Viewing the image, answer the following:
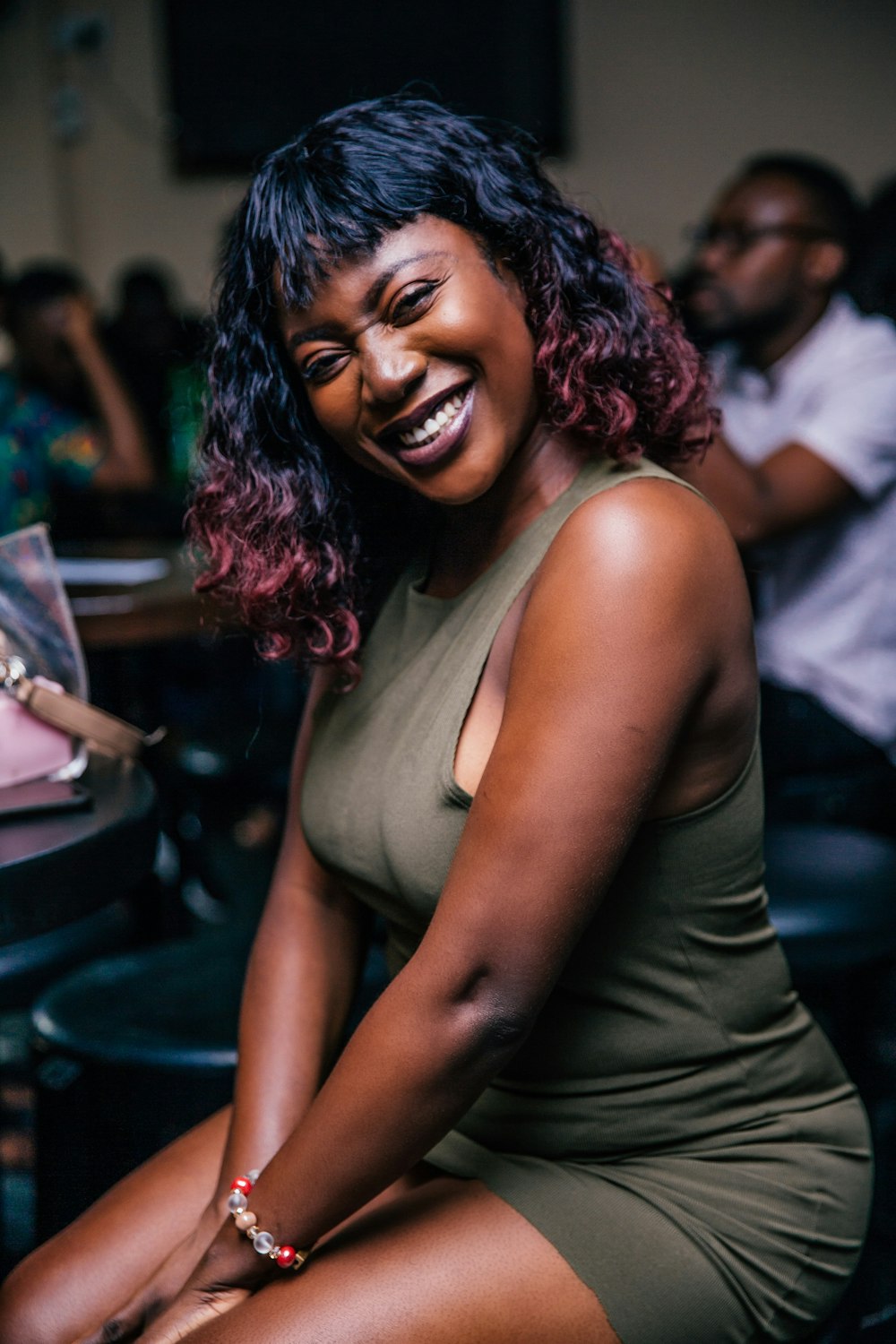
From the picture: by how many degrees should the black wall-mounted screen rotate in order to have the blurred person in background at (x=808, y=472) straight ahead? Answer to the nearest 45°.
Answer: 0° — it already faces them

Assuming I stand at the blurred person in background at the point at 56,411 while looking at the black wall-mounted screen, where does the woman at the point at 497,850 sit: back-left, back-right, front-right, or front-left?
back-right

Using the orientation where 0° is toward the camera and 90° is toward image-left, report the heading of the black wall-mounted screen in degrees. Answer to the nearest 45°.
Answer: approximately 0°

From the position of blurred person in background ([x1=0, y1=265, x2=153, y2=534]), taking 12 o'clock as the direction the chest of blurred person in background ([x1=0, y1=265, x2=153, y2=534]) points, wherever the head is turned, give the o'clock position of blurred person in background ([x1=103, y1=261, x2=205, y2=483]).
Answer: blurred person in background ([x1=103, y1=261, x2=205, y2=483]) is roughly at 8 o'clock from blurred person in background ([x1=0, y1=265, x2=153, y2=534]).

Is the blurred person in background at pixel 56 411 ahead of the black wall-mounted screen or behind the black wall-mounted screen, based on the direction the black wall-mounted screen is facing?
ahead

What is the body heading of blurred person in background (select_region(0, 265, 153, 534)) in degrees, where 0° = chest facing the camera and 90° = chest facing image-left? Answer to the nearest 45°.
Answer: approximately 315°

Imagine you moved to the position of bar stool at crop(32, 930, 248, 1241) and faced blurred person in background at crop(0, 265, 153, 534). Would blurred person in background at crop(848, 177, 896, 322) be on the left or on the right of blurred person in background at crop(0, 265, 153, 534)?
right

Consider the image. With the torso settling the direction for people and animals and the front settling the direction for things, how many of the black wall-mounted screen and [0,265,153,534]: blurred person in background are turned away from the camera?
0

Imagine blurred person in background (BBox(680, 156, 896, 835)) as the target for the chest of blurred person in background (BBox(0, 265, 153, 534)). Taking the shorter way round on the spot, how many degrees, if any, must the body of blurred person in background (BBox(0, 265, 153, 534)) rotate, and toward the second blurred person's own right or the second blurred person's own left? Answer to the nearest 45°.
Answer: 0° — they already face them

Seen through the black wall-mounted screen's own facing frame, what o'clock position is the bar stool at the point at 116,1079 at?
The bar stool is roughly at 12 o'clock from the black wall-mounted screen.

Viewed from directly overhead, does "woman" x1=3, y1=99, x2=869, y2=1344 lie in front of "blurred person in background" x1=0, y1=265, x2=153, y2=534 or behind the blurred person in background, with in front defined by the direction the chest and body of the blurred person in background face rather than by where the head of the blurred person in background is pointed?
in front

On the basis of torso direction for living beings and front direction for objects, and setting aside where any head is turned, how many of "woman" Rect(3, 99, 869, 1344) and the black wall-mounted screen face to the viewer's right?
0
